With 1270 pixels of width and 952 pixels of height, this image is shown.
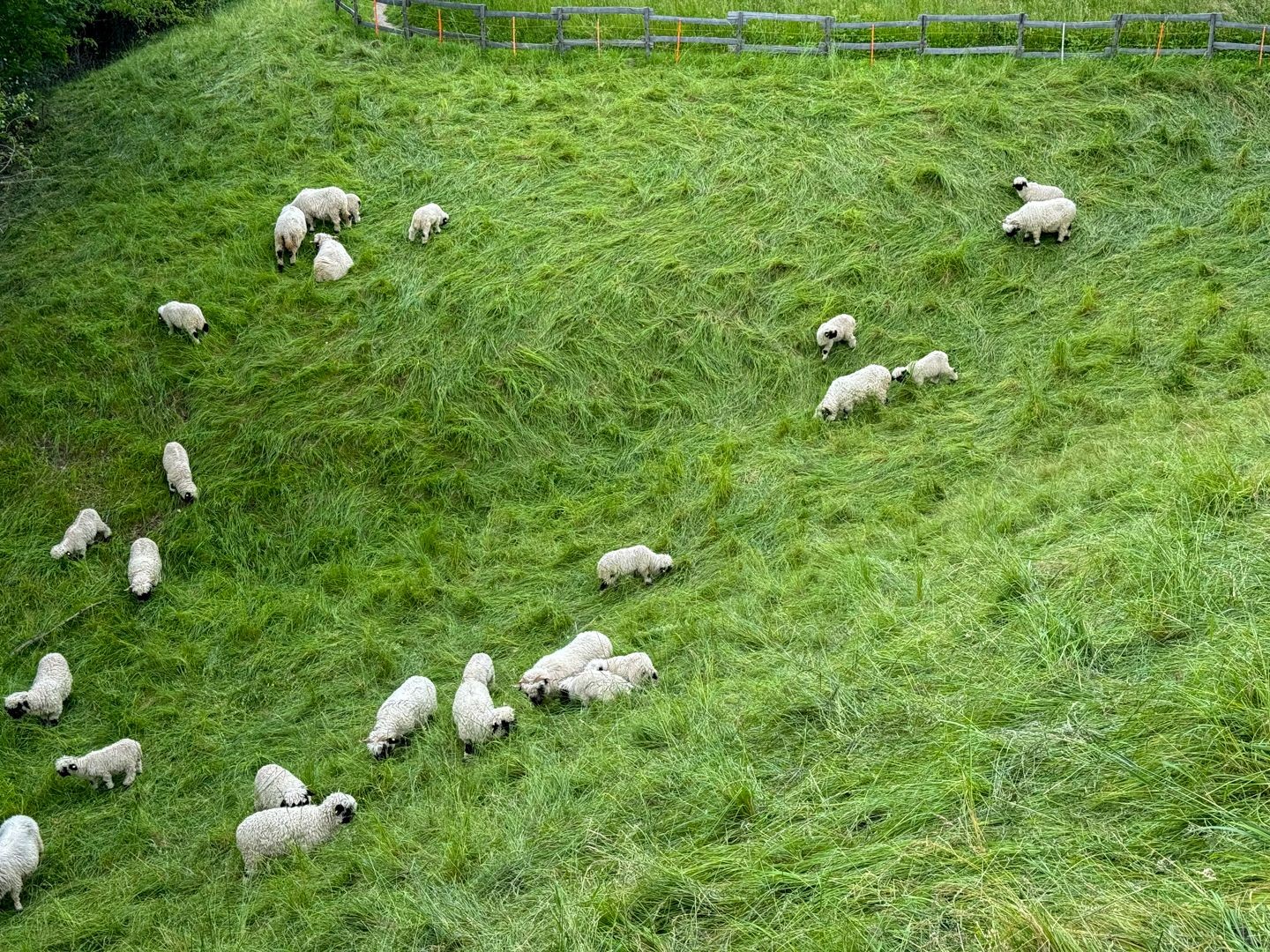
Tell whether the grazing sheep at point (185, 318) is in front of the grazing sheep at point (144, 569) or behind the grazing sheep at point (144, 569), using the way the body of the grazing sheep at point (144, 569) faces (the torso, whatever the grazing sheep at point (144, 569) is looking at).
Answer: behind

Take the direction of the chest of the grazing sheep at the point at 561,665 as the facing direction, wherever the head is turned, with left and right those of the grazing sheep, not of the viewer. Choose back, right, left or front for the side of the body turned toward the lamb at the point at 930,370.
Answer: back

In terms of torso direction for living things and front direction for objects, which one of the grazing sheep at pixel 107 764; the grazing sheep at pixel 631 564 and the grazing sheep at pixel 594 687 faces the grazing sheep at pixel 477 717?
the grazing sheep at pixel 594 687

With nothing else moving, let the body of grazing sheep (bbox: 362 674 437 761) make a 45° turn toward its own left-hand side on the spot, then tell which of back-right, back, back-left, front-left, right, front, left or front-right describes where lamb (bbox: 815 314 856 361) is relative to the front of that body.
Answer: back-left

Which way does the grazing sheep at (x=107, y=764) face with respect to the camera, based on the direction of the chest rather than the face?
to the viewer's left

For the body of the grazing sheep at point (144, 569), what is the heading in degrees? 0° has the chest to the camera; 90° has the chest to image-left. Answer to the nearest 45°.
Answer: approximately 0°

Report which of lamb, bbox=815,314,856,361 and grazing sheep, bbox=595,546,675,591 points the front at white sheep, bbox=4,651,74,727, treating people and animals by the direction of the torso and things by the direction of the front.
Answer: the lamb

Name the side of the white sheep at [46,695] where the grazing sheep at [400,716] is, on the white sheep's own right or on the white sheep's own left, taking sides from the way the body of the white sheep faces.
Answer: on the white sheep's own left

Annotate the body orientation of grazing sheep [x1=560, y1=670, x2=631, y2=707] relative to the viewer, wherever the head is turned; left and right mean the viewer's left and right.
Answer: facing to the left of the viewer

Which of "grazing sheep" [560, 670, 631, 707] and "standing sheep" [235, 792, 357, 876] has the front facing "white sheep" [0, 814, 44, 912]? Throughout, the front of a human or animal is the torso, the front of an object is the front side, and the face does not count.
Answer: "grazing sheep" [560, 670, 631, 707]

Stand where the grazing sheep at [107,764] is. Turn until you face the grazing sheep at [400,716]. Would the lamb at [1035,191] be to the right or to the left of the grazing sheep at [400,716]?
left

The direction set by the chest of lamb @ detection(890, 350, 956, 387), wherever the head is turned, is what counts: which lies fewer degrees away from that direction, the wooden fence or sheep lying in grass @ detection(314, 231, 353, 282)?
the sheep lying in grass

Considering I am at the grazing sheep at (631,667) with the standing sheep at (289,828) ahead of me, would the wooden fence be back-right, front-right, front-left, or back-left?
back-right

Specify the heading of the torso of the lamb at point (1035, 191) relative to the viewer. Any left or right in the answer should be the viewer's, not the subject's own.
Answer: facing to the left of the viewer

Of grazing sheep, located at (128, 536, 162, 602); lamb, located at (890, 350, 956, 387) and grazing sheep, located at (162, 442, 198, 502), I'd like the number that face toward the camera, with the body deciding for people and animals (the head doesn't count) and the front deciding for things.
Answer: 2

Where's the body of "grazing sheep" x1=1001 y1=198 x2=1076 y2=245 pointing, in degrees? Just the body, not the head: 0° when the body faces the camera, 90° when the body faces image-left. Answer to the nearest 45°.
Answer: approximately 90°

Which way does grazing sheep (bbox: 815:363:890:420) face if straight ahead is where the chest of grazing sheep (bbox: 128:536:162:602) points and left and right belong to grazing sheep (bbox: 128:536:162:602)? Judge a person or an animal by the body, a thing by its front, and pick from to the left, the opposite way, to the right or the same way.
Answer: to the right
